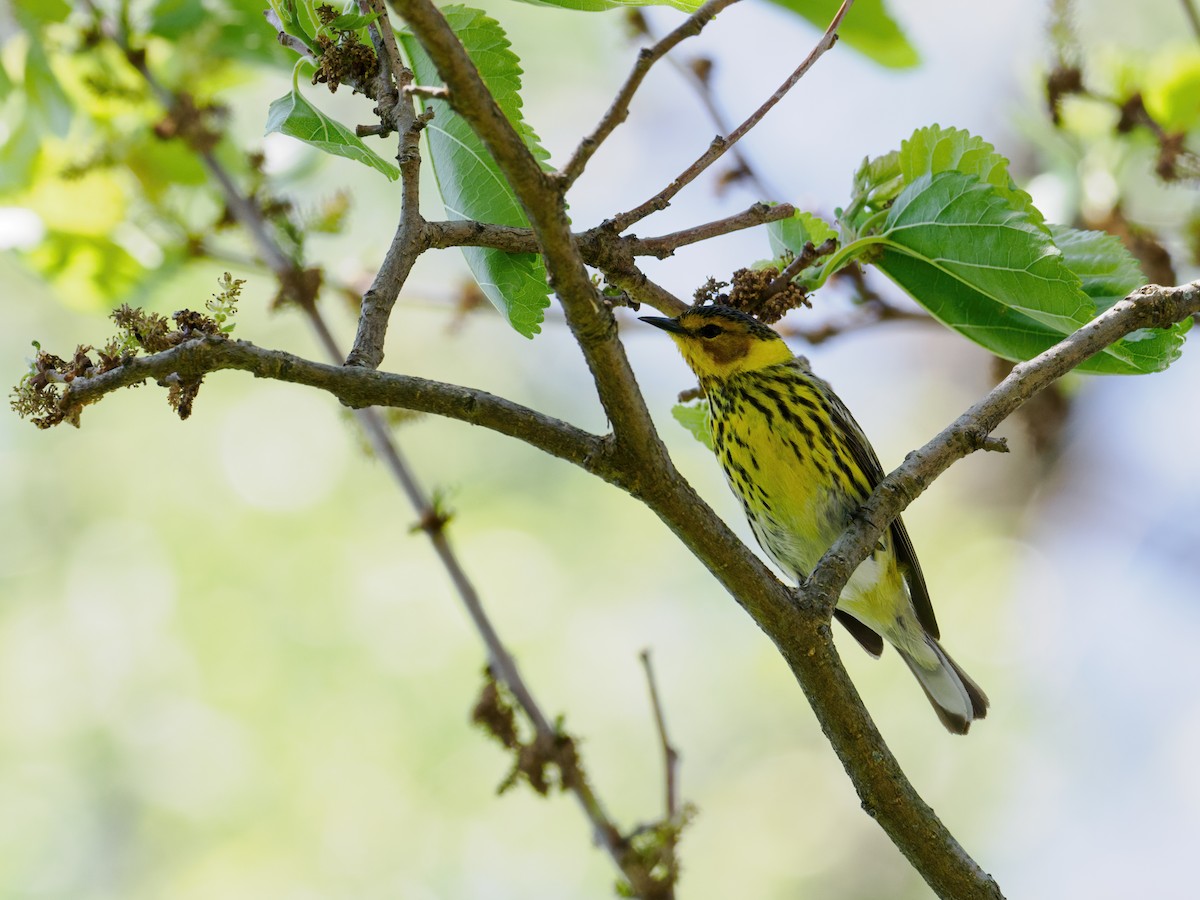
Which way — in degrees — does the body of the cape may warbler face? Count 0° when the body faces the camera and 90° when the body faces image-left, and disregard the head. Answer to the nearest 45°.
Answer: approximately 45°

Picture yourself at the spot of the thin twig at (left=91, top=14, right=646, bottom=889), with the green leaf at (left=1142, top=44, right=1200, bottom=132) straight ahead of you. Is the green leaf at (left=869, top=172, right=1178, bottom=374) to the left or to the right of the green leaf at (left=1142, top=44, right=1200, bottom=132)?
right
